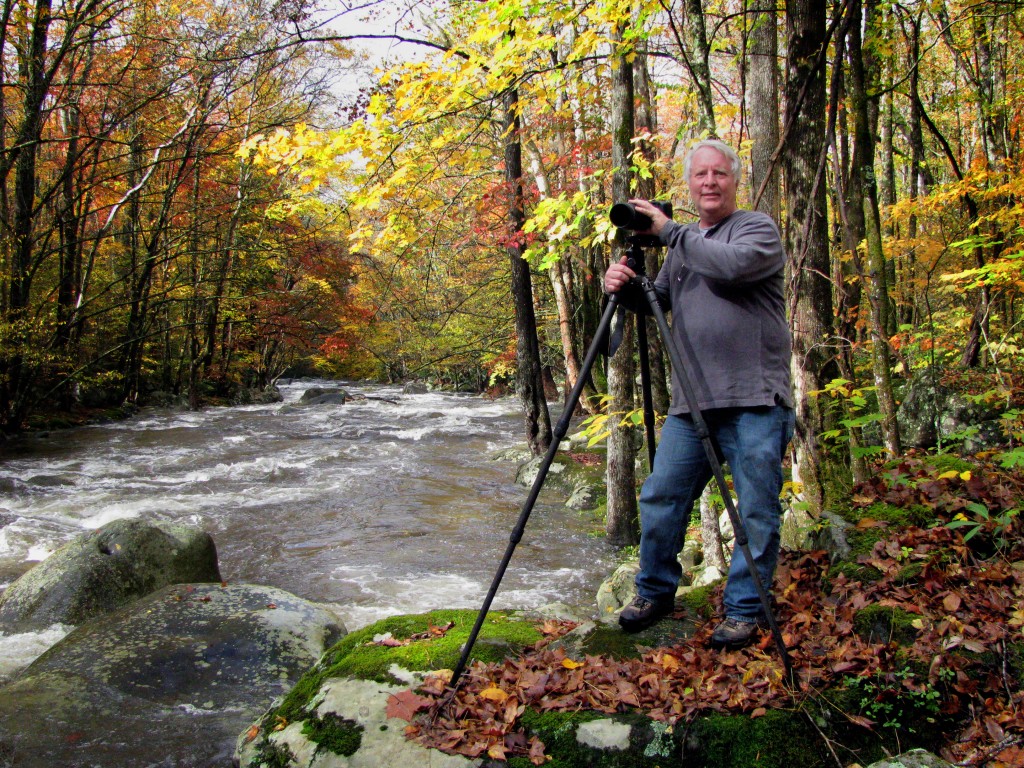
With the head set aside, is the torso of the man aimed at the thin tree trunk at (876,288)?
no

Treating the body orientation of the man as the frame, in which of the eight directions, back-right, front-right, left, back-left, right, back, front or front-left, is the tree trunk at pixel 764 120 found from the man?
back-right

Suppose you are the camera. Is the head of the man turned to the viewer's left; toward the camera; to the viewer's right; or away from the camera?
toward the camera

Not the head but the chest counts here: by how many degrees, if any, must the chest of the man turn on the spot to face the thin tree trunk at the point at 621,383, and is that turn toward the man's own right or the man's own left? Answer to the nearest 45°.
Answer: approximately 135° to the man's own right

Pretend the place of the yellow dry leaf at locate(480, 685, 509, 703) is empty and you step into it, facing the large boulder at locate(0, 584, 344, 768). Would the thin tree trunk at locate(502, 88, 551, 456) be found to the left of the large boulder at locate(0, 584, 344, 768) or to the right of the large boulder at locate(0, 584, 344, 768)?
right

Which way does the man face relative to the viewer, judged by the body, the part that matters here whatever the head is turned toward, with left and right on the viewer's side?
facing the viewer and to the left of the viewer

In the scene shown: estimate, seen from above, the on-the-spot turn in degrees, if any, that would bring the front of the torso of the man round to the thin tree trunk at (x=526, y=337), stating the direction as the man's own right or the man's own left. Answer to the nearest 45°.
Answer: approximately 135° to the man's own right

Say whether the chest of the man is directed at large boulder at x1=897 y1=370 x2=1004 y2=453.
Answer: no

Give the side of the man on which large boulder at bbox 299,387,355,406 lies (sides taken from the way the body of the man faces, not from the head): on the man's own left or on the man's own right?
on the man's own right

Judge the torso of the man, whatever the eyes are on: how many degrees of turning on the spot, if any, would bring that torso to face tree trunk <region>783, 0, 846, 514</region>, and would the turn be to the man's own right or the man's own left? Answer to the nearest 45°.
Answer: approximately 135° to the man's own right
